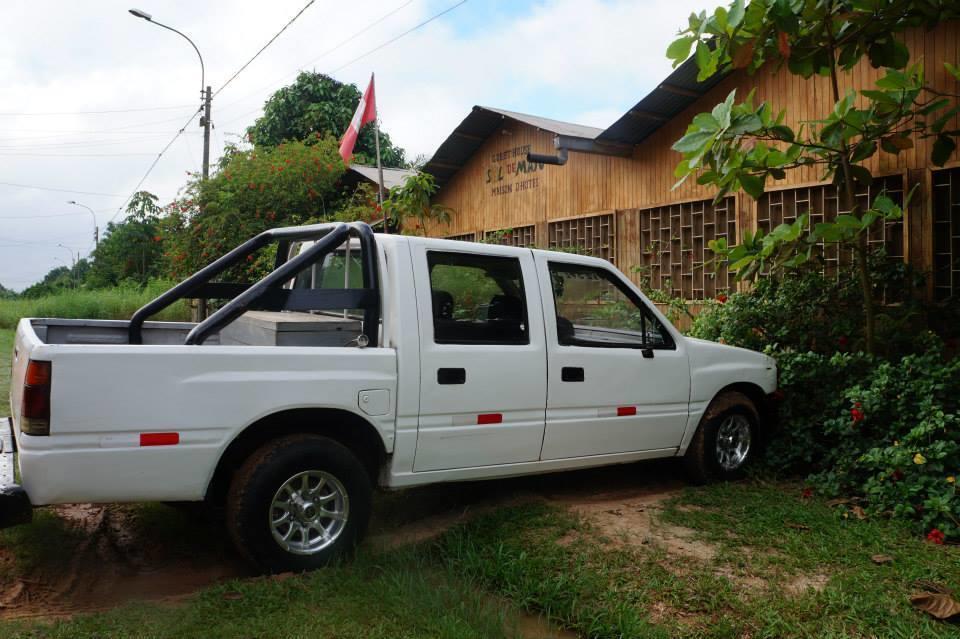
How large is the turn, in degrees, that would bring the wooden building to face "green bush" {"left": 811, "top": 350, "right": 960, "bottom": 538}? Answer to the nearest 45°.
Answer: approximately 90° to its left

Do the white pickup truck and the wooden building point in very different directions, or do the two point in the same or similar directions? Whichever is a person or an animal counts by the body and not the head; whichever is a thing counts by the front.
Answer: very different directions

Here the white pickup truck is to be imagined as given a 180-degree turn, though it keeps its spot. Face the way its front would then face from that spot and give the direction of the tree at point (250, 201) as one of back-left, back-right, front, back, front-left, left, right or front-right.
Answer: back-right

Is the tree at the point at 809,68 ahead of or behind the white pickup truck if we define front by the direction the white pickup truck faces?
ahead

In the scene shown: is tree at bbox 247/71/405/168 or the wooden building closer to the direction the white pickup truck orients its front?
the wooden building

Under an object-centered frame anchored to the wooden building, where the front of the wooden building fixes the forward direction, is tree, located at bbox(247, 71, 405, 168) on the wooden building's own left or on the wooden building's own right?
on the wooden building's own right

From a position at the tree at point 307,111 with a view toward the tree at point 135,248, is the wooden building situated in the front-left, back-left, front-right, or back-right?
back-left

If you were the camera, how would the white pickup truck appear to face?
facing away from the viewer and to the right of the viewer

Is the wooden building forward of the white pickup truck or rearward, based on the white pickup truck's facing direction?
forward

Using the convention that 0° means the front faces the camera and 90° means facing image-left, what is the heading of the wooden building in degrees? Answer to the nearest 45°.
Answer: approximately 45°
